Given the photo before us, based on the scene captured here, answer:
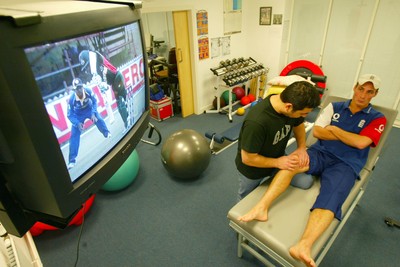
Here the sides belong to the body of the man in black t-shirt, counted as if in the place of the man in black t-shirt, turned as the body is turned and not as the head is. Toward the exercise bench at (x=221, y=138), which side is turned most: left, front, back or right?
back

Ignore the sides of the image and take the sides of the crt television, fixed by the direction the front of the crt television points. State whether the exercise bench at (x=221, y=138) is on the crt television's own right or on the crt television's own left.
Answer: on the crt television's own left

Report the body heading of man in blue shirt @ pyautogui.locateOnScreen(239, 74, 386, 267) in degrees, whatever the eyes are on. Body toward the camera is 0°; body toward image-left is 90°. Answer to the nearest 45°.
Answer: approximately 45°

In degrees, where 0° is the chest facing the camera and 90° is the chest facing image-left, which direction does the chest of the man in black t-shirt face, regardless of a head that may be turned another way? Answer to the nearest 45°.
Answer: approximately 315°

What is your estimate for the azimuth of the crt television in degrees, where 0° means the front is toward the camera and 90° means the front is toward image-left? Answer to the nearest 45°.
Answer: approximately 315°
